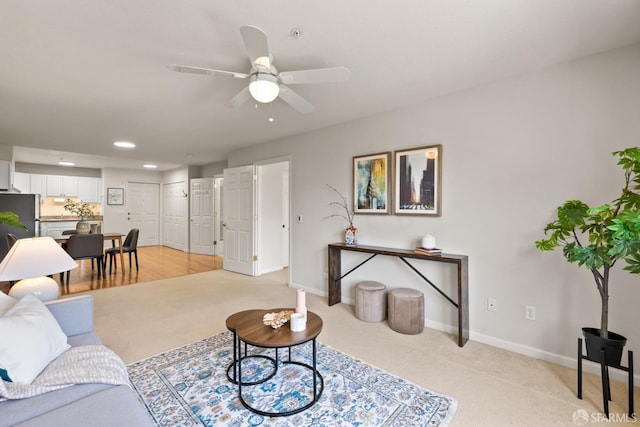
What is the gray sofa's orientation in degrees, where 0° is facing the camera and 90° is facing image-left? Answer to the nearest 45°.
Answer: approximately 270°

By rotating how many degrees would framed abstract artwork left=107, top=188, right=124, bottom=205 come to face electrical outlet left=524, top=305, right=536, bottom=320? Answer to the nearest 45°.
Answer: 0° — it already faces it

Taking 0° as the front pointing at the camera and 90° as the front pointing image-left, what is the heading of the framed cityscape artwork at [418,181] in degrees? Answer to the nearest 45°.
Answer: approximately 45°

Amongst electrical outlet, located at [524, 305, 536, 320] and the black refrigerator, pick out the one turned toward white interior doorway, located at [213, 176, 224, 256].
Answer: the black refrigerator

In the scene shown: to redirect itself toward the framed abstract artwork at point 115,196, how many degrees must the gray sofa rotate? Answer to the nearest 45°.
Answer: approximately 90° to its left

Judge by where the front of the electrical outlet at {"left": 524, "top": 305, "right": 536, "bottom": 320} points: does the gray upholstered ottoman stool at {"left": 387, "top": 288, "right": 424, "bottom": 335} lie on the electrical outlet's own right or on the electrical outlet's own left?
on the electrical outlet's own right

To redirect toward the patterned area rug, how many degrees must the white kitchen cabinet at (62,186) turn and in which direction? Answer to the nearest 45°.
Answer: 0° — it already faces it

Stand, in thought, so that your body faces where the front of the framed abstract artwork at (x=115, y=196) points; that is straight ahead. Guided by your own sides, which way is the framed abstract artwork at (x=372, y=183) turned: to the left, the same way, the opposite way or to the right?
to the right

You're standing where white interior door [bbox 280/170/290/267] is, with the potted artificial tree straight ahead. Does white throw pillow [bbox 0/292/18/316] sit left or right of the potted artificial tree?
right

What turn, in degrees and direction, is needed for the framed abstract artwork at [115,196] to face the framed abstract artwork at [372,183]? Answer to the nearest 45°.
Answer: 0° — it already faces it
